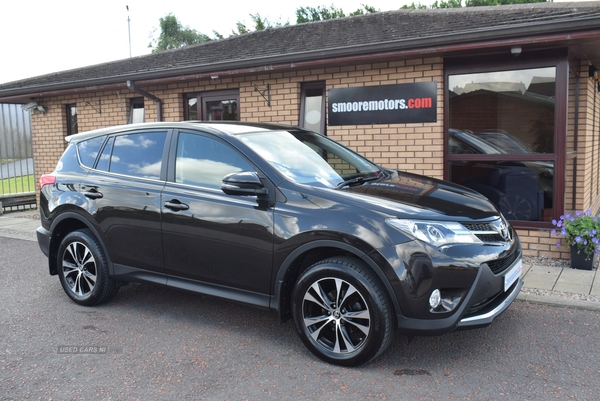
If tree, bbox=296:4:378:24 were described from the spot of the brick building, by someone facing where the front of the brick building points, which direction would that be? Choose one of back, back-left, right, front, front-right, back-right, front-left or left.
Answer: back-right

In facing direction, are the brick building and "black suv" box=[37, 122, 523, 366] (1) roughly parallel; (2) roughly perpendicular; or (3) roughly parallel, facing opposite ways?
roughly perpendicular

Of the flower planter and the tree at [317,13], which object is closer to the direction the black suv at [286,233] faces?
the flower planter

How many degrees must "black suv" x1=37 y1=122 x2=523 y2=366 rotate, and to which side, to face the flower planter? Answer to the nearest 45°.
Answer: approximately 90° to its left

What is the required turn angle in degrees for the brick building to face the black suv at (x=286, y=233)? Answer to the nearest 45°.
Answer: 0° — it already faces it

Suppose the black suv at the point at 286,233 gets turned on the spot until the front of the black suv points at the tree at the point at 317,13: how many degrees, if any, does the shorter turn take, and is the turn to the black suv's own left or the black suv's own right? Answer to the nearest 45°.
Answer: approximately 135° to the black suv's own left

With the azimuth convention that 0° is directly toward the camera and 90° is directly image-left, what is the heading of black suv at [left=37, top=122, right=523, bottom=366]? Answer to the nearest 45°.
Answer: approximately 315°

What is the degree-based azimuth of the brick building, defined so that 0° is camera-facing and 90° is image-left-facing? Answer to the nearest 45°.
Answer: approximately 45°

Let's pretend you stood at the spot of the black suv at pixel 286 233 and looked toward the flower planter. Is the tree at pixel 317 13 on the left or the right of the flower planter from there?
left
